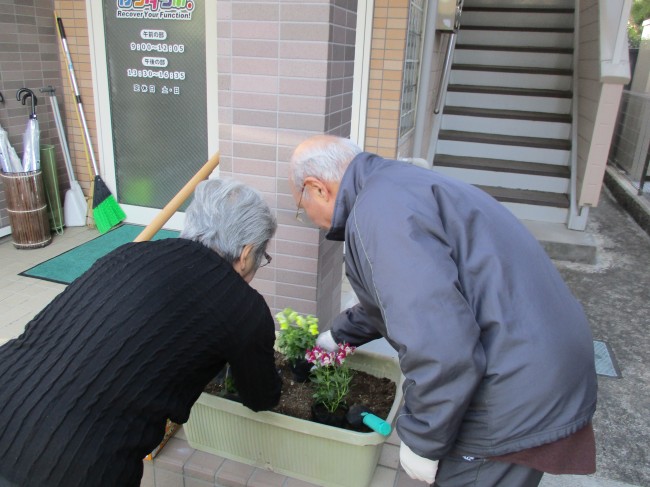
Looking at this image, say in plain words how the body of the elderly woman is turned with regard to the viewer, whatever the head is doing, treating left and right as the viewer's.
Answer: facing away from the viewer and to the right of the viewer

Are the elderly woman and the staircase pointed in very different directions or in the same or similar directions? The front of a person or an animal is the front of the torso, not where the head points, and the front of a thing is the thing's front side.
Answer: very different directions

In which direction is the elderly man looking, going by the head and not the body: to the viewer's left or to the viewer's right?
to the viewer's left

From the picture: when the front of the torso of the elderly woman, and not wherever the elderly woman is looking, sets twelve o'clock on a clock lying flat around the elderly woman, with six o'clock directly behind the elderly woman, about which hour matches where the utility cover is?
The utility cover is roughly at 1 o'clock from the elderly woman.

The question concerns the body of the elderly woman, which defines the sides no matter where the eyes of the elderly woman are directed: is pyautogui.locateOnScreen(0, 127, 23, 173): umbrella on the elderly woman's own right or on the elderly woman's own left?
on the elderly woman's own left

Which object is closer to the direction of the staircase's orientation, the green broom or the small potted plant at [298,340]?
the small potted plant

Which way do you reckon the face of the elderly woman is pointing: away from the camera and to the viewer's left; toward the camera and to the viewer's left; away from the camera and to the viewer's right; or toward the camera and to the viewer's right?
away from the camera and to the viewer's right

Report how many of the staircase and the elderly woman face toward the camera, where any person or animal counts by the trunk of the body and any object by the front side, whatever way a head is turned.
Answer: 1

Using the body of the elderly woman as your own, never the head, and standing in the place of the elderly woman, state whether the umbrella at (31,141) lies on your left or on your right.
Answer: on your left

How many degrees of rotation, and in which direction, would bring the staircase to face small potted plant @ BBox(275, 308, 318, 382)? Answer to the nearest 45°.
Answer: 0° — it already faces it

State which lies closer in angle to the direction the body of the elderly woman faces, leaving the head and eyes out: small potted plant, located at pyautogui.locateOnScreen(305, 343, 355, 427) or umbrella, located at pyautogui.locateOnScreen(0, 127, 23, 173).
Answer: the small potted plant

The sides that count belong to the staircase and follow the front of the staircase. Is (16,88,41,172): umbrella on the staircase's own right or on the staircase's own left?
on the staircase's own right
